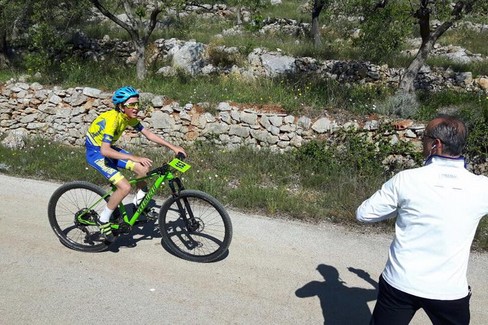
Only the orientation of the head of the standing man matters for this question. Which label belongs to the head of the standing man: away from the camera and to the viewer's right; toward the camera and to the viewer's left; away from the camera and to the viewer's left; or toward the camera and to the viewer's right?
away from the camera and to the viewer's left

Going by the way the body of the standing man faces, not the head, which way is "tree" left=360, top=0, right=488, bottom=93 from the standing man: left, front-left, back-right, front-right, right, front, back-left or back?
front-right

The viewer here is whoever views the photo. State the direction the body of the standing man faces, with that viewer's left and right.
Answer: facing away from the viewer and to the left of the viewer

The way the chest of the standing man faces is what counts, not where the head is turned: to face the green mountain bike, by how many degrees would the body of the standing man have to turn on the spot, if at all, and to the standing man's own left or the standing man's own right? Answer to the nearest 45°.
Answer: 0° — they already face it

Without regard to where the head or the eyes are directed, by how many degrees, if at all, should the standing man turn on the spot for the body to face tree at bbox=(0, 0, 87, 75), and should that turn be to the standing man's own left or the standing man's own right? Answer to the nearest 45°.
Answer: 0° — they already face it

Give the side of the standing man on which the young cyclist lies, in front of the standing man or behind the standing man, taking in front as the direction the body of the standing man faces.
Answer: in front

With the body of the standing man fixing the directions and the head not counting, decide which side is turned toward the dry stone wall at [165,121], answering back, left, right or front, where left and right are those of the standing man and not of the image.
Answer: front
